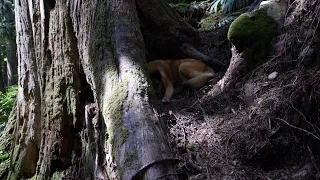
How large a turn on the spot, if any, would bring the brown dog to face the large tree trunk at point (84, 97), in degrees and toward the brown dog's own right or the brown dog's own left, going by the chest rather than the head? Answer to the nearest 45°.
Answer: approximately 45° to the brown dog's own left

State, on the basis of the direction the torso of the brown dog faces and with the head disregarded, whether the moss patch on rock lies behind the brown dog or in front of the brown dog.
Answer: behind

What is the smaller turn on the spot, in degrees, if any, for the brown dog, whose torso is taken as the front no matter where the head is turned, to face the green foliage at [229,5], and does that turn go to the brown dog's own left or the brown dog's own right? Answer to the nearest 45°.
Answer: approximately 135° to the brown dog's own right

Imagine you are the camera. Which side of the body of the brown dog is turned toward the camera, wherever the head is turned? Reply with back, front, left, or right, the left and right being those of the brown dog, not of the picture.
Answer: left

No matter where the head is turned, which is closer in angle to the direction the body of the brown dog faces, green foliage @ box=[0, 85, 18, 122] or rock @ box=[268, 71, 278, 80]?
the green foliage

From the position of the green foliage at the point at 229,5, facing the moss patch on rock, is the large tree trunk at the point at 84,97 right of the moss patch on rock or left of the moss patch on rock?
right

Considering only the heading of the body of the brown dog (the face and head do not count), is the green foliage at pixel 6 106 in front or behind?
in front

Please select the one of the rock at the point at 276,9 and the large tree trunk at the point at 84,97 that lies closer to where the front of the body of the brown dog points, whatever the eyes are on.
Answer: the large tree trunk
